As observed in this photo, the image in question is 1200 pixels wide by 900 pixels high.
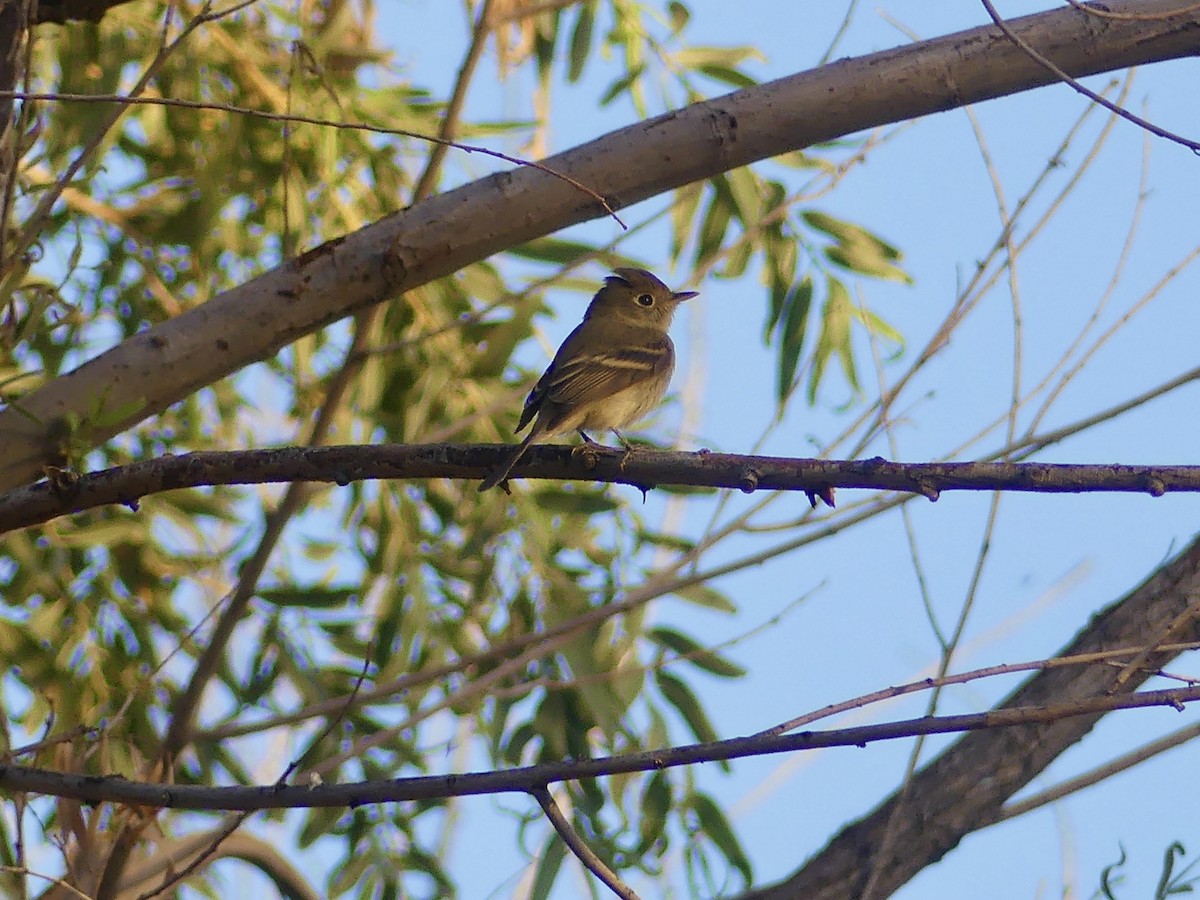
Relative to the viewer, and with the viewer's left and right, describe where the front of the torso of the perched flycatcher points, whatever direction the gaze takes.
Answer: facing to the right of the viewer

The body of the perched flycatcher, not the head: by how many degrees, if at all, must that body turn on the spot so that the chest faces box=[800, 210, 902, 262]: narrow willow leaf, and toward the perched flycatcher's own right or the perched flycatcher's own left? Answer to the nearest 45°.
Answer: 0° — it already faces it
